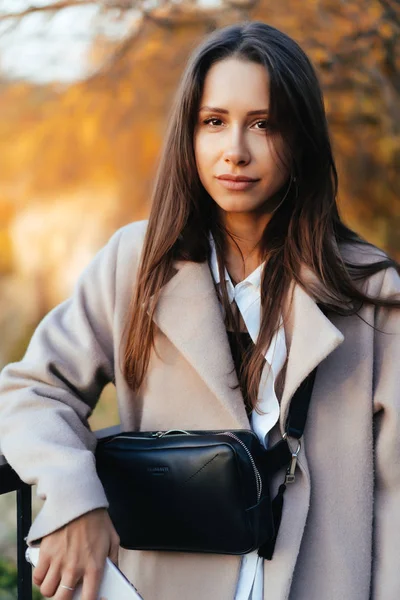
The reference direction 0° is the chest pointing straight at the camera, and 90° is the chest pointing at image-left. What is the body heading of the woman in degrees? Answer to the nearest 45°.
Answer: approximately 0°
